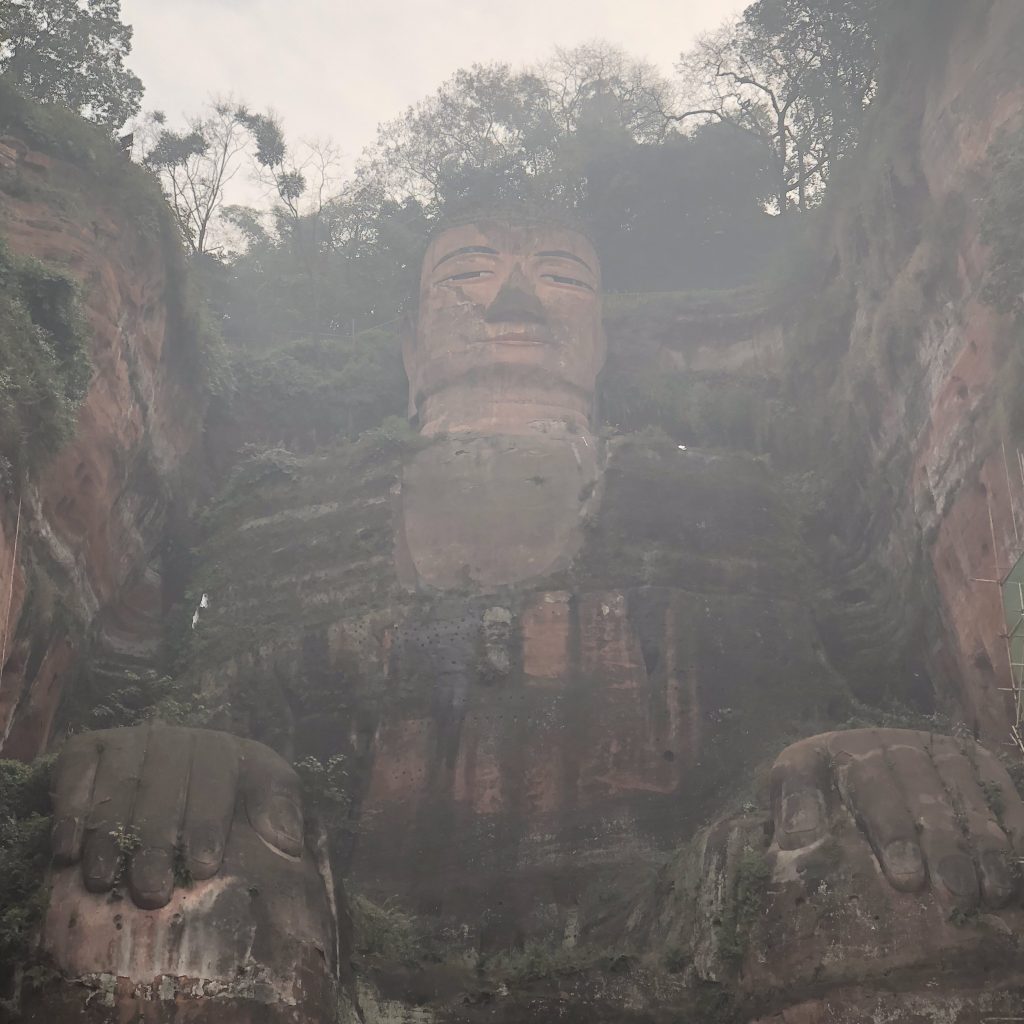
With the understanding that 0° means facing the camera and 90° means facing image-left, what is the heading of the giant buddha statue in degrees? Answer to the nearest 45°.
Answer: approximately 0°

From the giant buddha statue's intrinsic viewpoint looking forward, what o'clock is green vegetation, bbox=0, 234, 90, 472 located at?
The green vegetation is roughly at 2 o'clock from the giant buddha statue.
